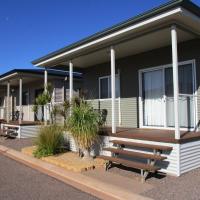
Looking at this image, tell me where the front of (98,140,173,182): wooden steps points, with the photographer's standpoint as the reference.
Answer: facing the viewer and to the left of the viewer

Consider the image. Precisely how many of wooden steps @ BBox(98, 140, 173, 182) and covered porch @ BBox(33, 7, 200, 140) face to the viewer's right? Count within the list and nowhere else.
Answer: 0

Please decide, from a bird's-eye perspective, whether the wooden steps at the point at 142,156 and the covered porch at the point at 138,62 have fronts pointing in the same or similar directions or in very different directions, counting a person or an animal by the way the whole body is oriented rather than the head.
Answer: same or similar directions

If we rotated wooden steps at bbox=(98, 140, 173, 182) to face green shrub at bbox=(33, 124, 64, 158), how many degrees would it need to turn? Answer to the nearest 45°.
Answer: approximately 90° to its right

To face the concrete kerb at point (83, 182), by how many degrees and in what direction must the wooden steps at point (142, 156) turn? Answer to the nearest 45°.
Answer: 0° — it already faces it

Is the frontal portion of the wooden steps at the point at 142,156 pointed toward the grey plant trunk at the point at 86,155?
no

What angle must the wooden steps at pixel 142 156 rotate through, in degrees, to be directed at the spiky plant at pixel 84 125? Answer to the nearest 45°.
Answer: approximately 90° to its right
